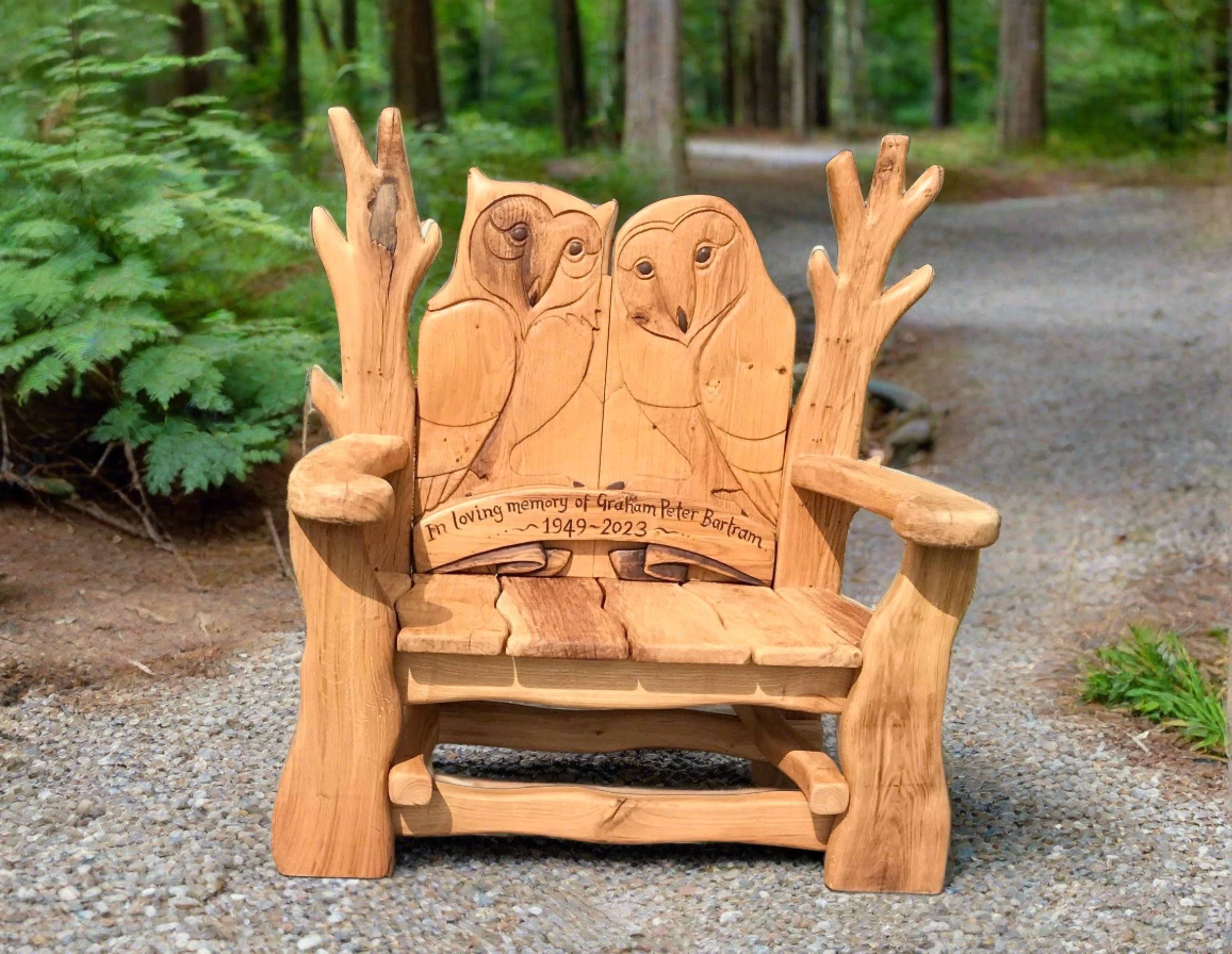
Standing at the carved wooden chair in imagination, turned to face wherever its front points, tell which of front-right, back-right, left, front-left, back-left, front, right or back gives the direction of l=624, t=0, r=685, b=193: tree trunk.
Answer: back

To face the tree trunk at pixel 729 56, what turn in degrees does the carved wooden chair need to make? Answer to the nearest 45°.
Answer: approximately 180°

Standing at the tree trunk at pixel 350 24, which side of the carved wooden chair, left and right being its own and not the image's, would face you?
back

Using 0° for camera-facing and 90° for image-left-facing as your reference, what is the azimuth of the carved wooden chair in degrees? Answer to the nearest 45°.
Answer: approximately 0°

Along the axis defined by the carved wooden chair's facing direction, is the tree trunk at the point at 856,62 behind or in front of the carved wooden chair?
behind

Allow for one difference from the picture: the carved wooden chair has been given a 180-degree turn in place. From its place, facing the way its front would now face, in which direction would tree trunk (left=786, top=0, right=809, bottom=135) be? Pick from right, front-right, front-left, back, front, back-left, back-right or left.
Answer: front

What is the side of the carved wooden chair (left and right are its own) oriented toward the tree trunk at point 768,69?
back

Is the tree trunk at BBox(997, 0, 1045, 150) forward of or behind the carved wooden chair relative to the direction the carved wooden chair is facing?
behind

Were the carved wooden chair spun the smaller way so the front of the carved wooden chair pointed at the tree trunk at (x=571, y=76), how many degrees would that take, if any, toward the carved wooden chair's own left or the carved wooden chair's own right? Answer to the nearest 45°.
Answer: approximately 180°

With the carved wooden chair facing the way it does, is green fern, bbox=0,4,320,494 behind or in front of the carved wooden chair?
behind
